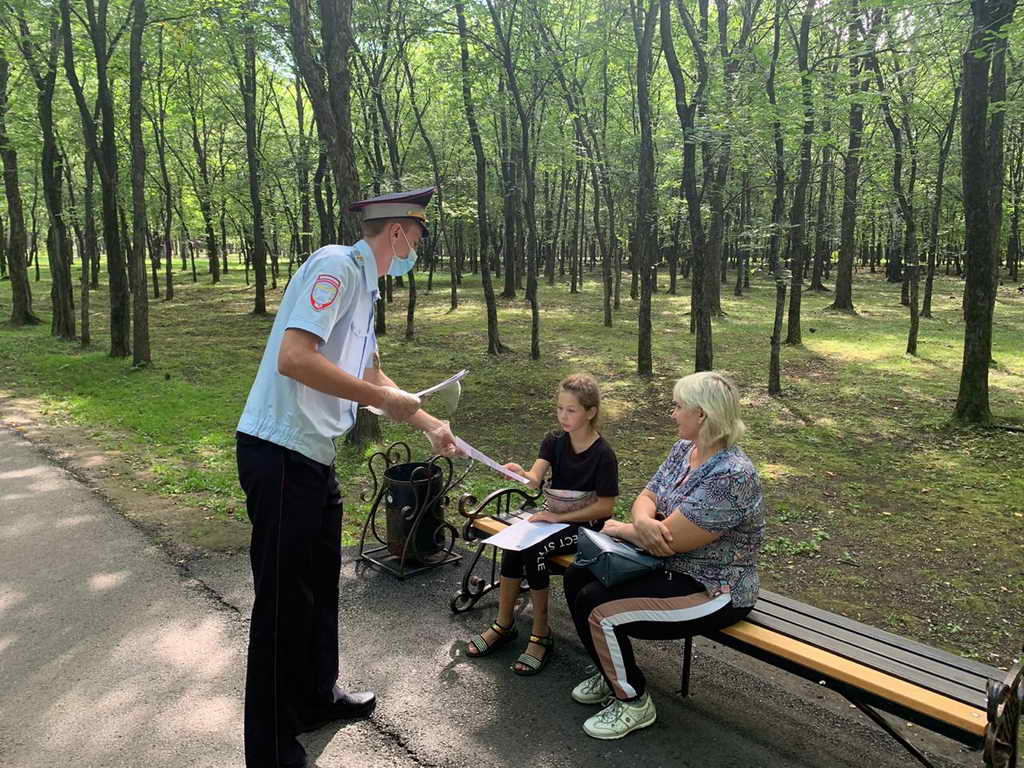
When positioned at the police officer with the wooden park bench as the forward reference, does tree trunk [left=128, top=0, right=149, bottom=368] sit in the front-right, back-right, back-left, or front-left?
back-left

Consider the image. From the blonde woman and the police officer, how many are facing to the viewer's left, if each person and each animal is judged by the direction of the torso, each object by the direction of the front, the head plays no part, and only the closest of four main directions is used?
1

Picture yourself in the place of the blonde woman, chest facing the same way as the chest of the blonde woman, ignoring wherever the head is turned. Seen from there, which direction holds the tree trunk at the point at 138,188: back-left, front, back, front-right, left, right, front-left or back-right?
front-right

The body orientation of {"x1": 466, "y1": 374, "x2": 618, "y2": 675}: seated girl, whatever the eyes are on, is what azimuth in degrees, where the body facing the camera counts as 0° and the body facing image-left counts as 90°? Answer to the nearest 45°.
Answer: approximately 45°

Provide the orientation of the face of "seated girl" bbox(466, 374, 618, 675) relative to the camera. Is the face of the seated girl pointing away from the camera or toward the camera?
toward the camera

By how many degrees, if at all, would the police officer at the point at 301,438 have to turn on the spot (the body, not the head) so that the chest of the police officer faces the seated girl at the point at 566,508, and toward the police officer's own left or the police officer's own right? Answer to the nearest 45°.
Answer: approximately 45° to the police officer's own left

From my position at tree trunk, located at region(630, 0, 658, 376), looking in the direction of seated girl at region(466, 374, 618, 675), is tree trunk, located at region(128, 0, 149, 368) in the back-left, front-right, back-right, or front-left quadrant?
front-right

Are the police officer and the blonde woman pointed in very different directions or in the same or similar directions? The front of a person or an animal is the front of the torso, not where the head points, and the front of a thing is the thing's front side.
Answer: very different directions

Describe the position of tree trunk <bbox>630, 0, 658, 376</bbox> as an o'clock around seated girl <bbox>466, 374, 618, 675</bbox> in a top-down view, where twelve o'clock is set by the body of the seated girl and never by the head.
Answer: The tree trunk is roughly at 5 o'clock from the seated girl.

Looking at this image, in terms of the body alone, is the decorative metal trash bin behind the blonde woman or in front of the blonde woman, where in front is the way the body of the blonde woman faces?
in front

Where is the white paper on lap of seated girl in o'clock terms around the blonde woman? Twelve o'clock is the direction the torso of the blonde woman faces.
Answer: The white paper on lap of seated girl is roughly at 1 o'clock from the blonde woman.

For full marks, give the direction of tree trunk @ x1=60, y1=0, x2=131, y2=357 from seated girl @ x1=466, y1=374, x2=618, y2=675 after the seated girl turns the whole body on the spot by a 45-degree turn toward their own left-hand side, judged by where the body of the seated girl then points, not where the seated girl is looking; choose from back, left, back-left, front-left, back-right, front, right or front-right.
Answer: back-right

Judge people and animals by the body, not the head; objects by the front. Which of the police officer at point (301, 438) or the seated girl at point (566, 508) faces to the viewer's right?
the police officer

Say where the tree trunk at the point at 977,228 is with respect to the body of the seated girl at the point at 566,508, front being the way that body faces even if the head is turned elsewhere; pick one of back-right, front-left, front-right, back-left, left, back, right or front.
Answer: back

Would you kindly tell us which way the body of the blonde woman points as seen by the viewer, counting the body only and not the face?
to the viewer's left

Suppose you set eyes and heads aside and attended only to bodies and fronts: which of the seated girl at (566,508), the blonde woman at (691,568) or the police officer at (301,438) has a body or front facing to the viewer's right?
the police officer

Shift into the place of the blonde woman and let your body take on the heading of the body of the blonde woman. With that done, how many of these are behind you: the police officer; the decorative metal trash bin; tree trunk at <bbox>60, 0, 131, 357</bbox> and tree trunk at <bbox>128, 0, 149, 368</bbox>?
0

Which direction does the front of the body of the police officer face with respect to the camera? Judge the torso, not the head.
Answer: to the viewer's right

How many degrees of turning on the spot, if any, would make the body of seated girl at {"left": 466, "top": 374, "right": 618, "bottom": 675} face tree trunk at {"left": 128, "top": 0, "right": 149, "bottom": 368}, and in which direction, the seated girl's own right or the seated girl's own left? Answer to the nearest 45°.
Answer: approximately 90° to the seated girl's own right
